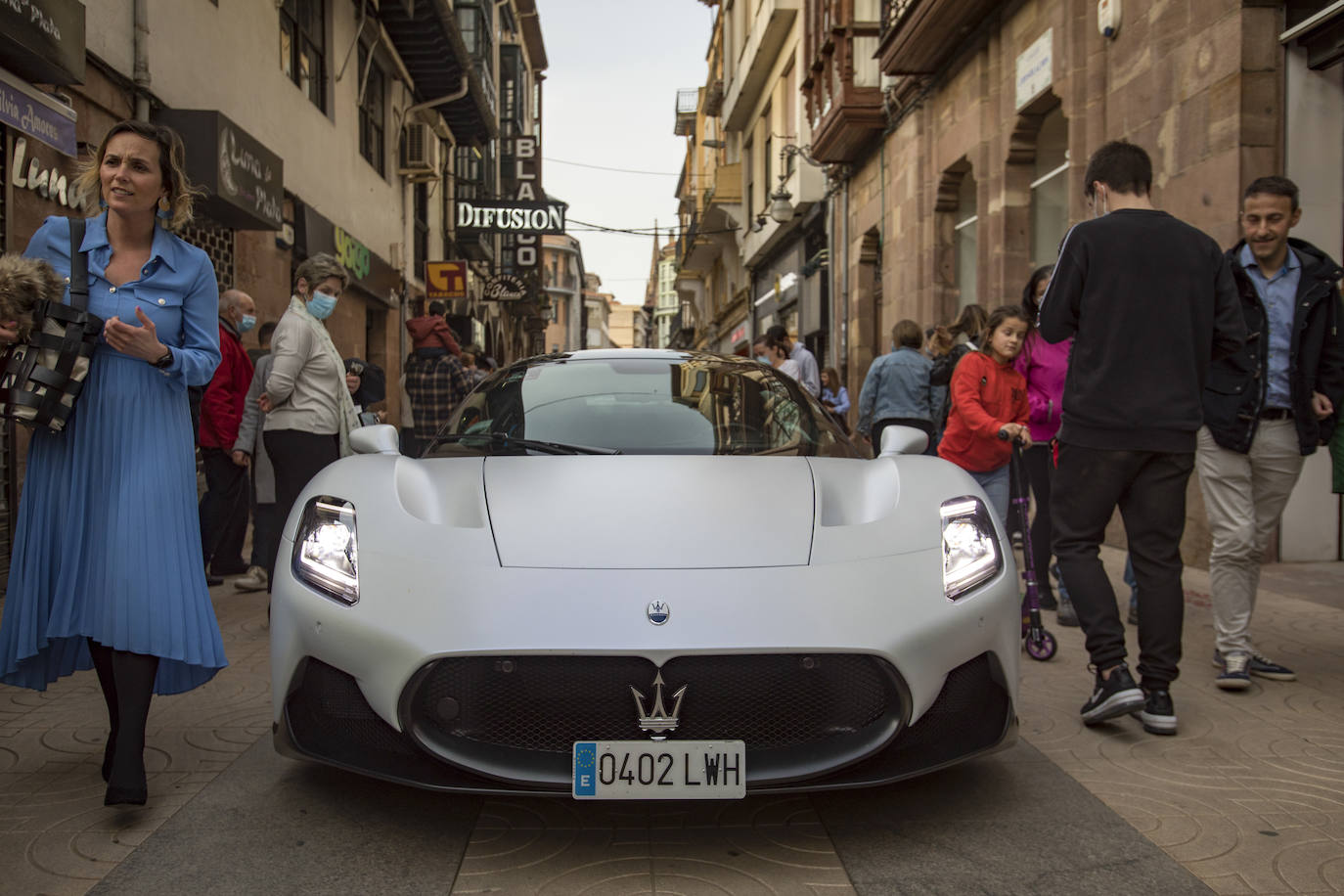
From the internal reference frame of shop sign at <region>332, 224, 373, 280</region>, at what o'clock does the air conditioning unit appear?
The air conditioning unit is roughly at 8 o'clock from the shop sign.

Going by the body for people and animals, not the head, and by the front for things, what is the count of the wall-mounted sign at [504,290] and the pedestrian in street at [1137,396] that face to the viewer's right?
0

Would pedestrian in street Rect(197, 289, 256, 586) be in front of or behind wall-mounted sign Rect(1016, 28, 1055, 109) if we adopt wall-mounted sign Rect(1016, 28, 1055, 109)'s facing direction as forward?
in front

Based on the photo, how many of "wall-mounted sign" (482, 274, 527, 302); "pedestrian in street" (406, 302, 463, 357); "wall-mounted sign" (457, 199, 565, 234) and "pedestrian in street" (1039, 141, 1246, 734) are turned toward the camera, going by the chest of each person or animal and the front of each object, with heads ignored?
2

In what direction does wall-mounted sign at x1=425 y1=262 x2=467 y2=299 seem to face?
toward the camera

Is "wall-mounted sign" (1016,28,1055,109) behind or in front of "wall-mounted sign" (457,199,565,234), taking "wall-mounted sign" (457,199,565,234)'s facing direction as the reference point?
in front

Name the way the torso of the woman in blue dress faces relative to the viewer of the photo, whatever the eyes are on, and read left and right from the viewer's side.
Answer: facing the viewer

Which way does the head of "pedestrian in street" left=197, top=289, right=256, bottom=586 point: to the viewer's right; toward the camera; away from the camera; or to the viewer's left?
to the viewer's right

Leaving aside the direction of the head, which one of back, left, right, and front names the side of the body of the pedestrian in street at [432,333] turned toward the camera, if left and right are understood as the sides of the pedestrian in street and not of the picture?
back

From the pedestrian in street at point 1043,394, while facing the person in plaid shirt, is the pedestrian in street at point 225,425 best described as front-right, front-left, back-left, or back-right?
front-left

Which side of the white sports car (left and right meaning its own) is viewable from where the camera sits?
front

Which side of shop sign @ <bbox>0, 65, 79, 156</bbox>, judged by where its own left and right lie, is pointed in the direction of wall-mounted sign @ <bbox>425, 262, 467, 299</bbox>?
left

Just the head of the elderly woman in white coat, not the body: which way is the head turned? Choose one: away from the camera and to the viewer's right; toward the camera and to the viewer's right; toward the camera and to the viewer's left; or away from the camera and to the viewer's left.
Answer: toward the camera and to the viewer's right
